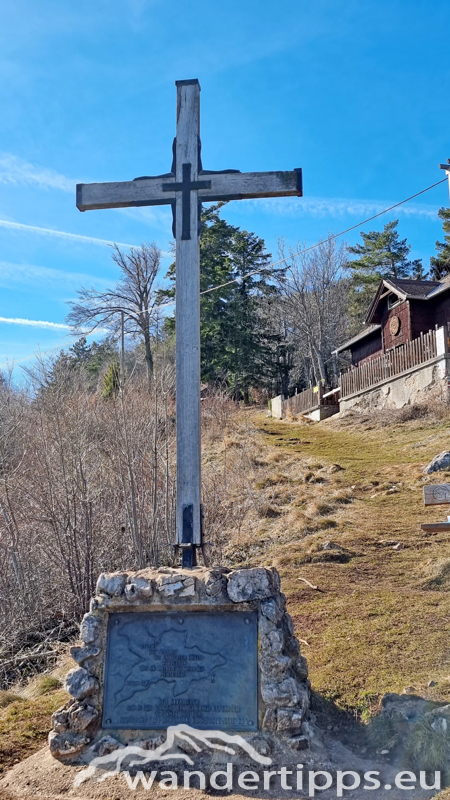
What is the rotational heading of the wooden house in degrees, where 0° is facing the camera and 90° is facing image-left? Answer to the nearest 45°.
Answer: approximately 45°

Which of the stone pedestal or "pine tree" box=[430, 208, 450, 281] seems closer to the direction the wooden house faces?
the stone pedestal

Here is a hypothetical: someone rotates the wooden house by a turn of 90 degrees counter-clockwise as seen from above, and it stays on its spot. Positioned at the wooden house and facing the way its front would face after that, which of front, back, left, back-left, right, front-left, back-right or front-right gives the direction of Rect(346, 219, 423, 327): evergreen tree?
back-left

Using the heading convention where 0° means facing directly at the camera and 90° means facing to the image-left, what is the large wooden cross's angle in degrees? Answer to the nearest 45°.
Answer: approximately 0°

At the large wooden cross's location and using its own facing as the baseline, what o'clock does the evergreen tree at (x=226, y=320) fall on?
The evergreen tree is roughly at 6 o'clock from the large wooden cross.

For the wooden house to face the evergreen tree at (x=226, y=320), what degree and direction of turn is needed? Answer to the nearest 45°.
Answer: approximately 90° to its right
